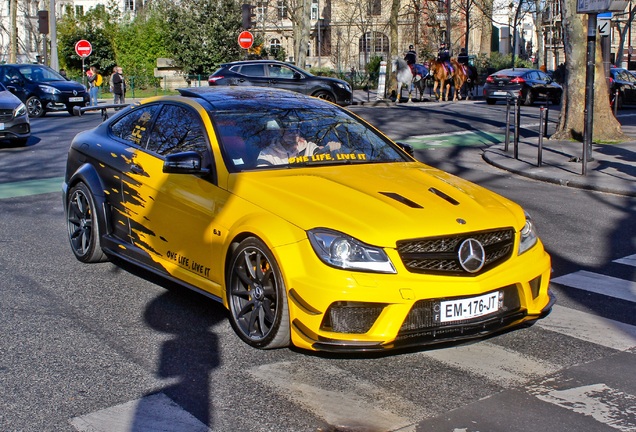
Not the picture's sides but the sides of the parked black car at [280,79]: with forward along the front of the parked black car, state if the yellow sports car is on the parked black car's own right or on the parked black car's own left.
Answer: on the parked black car's own right

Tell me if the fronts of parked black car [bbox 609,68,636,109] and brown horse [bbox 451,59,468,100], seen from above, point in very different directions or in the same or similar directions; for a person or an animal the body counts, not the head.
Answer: very different directions

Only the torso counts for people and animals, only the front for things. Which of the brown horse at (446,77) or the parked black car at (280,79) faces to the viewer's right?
the parked black car

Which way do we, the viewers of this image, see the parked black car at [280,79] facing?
facing to the right of the viewer

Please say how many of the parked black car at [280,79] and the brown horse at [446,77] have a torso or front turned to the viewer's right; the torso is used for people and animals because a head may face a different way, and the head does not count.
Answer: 1

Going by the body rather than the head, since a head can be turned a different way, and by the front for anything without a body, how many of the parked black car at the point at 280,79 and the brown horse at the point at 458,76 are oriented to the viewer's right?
1

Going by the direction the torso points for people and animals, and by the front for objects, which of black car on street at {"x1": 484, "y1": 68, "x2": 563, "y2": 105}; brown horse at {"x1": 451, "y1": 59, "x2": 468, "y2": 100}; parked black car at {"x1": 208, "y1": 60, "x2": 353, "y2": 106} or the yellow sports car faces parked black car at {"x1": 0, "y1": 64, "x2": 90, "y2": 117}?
the brown horse

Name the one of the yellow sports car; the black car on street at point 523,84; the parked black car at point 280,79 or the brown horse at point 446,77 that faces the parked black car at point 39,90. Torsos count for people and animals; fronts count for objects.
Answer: the brown horse

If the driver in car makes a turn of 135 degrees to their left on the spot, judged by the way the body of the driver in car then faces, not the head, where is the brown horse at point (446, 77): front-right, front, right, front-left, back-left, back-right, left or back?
front

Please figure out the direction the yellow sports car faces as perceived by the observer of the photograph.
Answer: facing the viewer and to the right of the viewer

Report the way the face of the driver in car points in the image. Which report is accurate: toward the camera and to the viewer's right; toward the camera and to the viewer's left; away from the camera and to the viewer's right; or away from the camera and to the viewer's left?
toward the camera and to the viewer's right

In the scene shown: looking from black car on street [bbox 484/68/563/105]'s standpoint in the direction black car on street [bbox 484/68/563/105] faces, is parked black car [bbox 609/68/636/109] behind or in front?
in front
